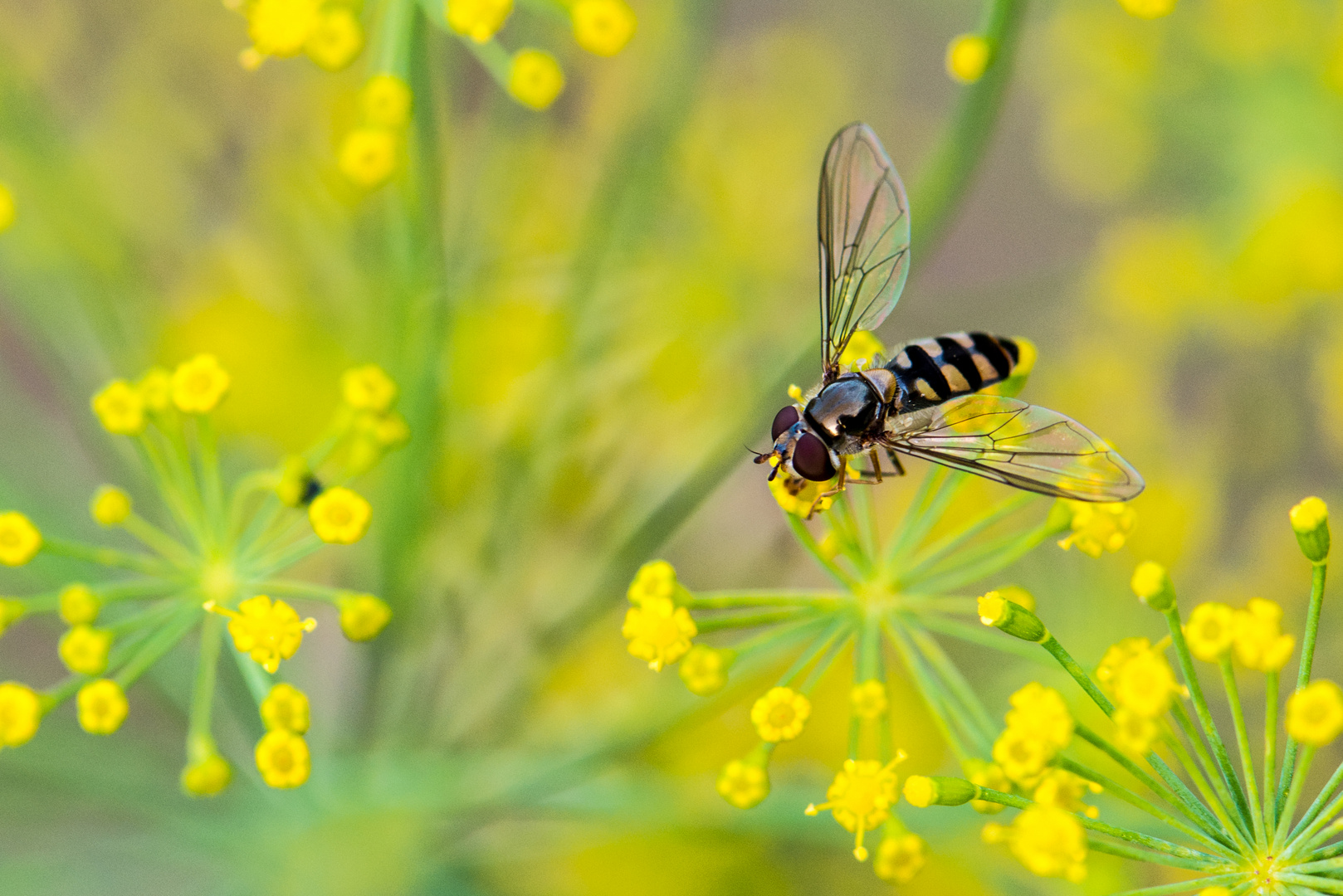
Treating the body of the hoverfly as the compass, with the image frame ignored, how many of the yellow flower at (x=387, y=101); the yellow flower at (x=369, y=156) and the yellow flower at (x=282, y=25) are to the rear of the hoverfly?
0

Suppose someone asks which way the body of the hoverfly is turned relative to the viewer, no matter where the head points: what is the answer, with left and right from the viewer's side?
facing the viewer and to the left of the viewer

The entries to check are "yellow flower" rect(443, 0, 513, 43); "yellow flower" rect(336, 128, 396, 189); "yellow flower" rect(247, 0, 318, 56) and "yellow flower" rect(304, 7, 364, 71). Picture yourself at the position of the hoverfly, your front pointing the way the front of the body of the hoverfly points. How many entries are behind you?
0

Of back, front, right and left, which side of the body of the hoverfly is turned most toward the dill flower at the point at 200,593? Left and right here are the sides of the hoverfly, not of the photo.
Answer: front
